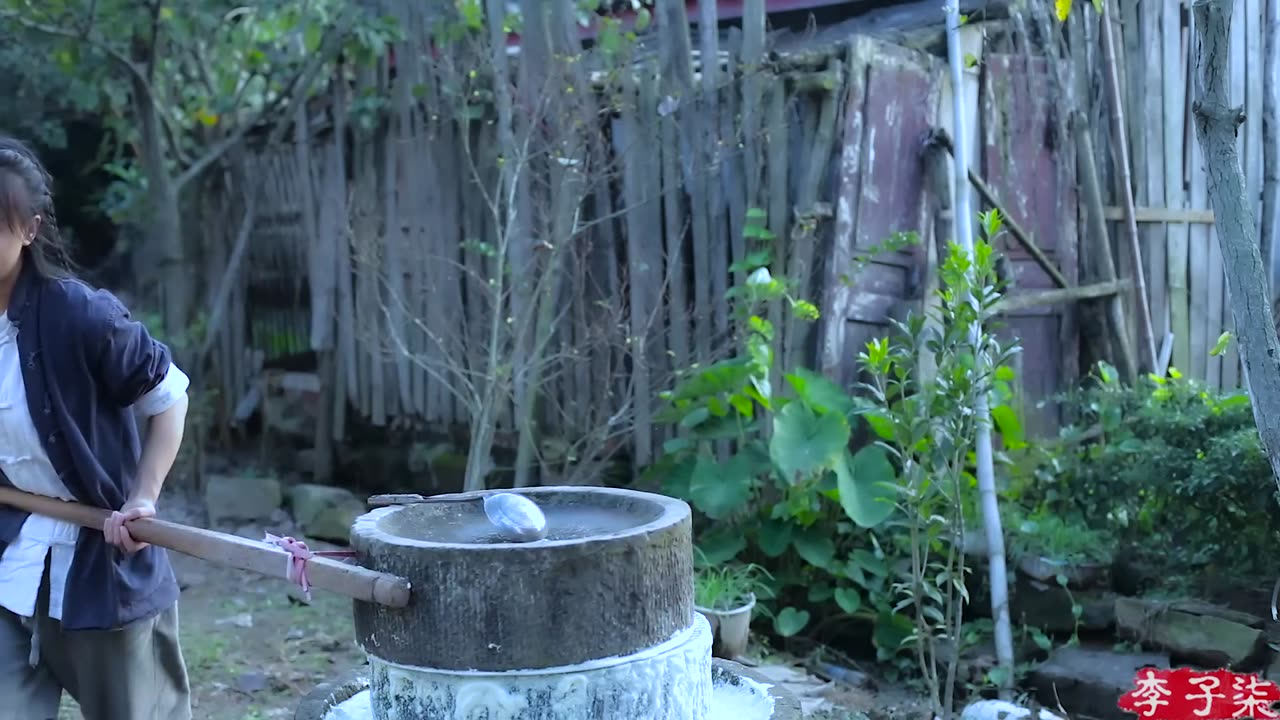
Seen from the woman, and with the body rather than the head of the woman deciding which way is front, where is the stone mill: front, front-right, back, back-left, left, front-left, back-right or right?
left

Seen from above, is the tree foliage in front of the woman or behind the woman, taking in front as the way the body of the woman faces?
behind
